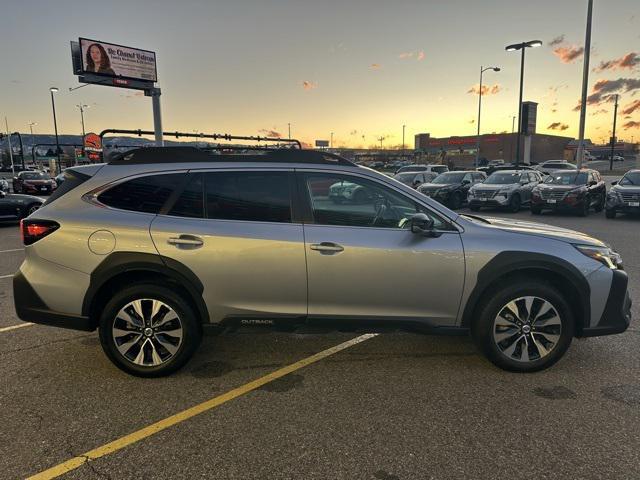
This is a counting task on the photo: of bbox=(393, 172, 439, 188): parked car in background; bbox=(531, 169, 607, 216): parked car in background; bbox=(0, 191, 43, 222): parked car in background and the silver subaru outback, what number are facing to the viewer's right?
2

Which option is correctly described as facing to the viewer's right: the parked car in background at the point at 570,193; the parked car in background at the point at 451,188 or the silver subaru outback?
the silver subaru outback

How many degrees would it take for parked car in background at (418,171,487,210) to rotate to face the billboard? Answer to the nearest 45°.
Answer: approximately 45° to its right

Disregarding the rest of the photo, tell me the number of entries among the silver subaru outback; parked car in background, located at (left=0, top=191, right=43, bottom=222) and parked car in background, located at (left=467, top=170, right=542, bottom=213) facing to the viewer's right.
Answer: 2

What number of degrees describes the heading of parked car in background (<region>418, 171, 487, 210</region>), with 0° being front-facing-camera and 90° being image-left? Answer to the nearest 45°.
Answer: approximately 45°

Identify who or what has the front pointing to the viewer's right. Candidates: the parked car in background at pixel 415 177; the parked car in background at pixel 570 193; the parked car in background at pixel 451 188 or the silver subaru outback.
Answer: the silver subaru outback
